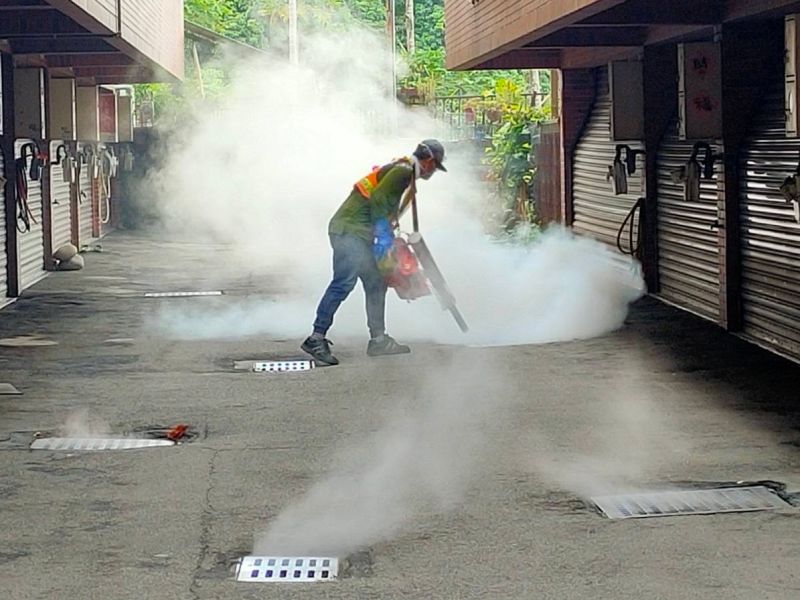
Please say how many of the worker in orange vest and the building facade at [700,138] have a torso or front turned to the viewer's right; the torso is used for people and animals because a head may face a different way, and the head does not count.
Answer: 1

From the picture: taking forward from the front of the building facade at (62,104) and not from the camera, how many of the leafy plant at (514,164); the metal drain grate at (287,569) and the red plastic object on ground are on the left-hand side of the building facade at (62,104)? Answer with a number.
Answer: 1

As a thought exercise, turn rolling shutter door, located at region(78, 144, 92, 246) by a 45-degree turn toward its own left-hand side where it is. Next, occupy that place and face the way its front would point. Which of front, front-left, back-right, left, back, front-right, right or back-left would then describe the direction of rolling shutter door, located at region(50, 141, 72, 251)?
right

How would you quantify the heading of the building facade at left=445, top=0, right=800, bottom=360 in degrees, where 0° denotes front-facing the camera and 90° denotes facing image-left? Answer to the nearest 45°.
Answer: approximately 45°

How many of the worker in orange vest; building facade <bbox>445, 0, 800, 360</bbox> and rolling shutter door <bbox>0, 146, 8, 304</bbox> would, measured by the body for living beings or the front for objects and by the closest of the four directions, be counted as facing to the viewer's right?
2

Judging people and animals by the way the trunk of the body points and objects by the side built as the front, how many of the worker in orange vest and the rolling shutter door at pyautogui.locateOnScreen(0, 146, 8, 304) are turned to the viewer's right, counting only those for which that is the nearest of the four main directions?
2

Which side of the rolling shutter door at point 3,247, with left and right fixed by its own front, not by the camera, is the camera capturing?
right

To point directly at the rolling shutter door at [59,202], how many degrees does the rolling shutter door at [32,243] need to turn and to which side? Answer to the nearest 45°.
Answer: approximately 135° to its left

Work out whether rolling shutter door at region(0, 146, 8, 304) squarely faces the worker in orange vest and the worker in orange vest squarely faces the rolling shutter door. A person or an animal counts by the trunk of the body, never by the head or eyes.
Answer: no

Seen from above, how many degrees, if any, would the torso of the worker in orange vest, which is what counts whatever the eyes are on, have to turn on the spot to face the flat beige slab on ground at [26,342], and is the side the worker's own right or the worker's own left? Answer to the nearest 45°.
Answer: approximately 135° to the worker's own left

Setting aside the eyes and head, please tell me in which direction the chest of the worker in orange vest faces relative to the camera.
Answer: to the viewer's right

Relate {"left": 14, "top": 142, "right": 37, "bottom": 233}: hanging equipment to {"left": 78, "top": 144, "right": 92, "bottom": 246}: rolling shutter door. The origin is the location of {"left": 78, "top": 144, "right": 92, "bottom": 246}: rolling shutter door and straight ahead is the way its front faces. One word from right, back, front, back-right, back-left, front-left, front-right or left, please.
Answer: front-right

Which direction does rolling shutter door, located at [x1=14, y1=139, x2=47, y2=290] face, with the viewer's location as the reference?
facing the viewer and to the right of the viewer

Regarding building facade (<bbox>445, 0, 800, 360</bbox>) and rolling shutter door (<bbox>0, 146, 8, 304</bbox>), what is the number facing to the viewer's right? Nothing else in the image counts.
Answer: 1

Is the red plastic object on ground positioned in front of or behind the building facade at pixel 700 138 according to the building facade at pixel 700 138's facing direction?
in front

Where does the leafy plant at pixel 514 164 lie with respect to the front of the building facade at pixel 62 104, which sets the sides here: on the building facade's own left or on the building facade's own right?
on the building facade's own left
